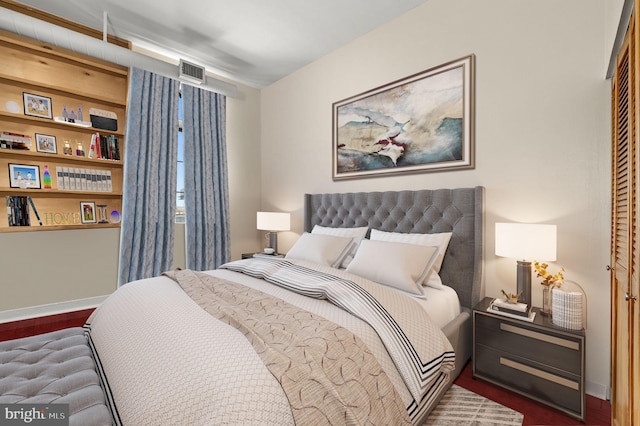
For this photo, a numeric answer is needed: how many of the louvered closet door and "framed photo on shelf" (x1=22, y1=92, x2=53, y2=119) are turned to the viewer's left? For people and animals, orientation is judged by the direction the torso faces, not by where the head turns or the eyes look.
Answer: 1

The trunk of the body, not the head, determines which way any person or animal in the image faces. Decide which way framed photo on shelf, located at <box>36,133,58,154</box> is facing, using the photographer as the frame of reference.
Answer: facing the viewer and to the right of the viewer

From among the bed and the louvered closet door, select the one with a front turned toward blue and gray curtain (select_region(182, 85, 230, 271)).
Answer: the louvered closet door

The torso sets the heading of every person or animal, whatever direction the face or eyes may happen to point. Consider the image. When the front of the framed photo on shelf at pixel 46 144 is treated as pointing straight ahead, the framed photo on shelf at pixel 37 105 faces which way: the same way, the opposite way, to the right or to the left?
the same way

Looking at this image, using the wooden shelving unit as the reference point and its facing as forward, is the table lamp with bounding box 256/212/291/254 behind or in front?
in front

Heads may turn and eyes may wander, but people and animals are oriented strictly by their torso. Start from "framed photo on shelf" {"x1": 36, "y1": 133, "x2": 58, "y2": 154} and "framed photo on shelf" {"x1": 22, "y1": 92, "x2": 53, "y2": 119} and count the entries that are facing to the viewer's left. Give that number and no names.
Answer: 0

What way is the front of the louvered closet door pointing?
to the viewer's left

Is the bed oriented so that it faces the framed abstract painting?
no

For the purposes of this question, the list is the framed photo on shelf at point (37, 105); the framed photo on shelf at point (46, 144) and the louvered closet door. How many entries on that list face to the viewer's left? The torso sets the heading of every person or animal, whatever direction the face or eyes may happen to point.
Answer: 1

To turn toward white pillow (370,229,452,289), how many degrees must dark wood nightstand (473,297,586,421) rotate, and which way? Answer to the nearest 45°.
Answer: approximately 45° to its right

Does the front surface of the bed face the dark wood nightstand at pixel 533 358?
no

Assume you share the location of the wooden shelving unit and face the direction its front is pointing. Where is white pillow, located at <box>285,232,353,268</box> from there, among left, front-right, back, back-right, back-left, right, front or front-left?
front

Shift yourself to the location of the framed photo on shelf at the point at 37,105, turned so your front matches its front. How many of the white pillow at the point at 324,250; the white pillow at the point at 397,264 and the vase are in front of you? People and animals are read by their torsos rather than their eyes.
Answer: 3

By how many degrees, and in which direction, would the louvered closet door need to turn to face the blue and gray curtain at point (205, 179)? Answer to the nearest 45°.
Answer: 0° — it already faces it

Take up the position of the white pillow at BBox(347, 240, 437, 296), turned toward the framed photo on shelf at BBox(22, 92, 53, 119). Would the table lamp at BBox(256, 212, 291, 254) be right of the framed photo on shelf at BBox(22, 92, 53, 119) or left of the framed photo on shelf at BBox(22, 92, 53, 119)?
right

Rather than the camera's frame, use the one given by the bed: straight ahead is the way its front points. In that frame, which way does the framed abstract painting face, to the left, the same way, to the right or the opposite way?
the same way

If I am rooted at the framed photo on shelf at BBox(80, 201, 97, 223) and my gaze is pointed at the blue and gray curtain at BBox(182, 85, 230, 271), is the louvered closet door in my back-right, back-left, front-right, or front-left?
front-right

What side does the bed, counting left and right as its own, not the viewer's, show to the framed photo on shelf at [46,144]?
right

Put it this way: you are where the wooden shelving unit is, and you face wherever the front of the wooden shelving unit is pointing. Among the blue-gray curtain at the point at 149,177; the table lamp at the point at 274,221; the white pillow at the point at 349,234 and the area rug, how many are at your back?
0

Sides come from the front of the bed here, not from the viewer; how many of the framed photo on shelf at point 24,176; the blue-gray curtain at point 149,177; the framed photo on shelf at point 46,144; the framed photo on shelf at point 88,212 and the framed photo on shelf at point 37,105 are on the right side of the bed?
5
